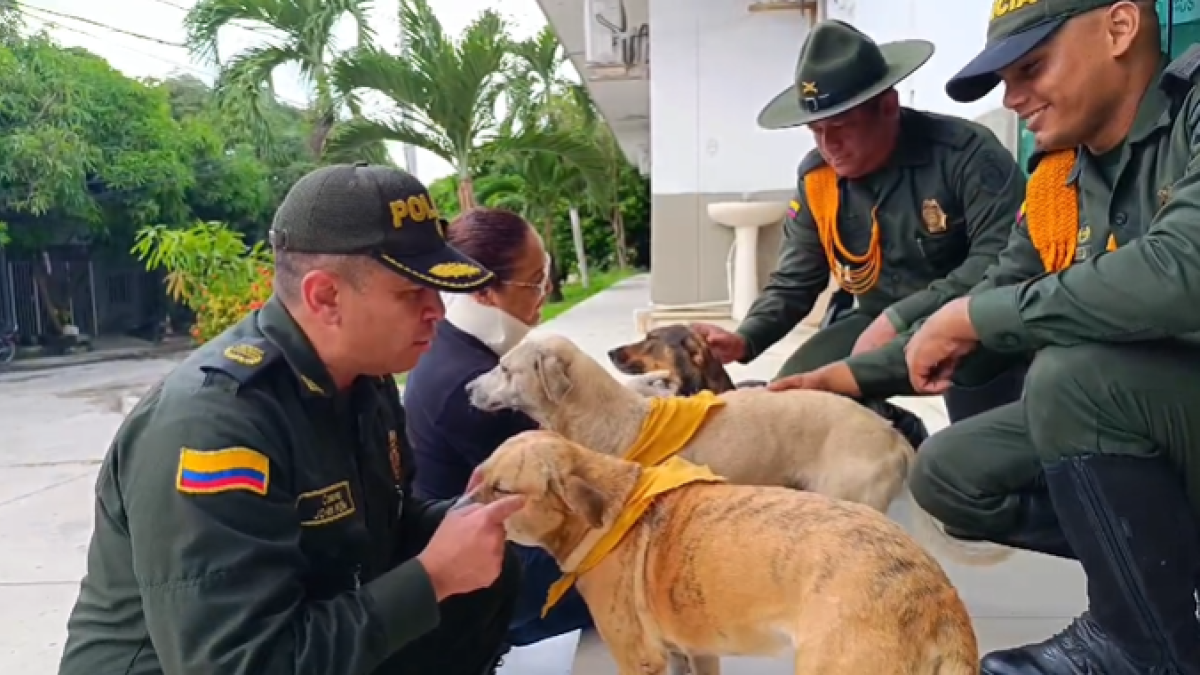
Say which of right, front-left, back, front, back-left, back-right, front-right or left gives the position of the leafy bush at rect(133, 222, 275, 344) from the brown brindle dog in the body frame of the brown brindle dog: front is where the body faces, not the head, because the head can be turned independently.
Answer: front-right

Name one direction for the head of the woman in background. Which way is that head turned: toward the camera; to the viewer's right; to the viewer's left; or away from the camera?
to the viewer's right

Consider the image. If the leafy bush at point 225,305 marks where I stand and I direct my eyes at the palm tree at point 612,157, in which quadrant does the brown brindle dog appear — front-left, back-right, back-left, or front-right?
back-right

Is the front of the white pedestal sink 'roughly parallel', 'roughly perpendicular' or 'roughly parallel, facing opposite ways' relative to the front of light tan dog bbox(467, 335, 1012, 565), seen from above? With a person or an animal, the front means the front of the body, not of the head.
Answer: roughly perpendicular

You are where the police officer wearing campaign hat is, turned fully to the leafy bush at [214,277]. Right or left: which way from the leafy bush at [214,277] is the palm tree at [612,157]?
right

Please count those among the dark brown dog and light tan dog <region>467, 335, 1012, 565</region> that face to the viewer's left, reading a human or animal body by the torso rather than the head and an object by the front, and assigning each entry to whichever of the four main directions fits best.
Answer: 2

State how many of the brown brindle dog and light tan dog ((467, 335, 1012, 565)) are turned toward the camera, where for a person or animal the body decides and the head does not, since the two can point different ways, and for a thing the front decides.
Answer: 0

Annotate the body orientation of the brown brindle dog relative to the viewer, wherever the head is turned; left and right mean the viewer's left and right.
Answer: facing to the left of the viewer

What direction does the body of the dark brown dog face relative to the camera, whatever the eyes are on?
to the viewer's left

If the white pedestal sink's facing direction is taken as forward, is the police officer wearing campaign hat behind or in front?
in front

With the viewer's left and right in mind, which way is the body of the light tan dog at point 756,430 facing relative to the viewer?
facing to the left of the viewer

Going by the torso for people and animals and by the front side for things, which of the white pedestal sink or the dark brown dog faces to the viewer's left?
the dark brown dog

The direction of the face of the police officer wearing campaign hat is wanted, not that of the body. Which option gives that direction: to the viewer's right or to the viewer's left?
to the viewer's left
